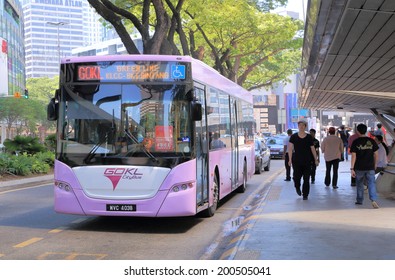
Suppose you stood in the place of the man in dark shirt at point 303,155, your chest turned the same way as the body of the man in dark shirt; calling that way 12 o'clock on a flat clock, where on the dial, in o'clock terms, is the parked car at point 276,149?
The parked car is roughly at 6 o'clock from the man in dark shirt.

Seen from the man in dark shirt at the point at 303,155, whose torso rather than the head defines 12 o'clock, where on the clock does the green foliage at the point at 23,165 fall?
The green foliage is roughly at 4 o'clock from the man in dark shirt.

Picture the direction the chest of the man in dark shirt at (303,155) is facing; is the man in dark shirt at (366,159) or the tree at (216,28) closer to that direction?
the man in dark shirt

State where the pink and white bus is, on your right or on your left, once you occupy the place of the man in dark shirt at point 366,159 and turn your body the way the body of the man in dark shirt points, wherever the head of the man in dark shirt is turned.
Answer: on your left

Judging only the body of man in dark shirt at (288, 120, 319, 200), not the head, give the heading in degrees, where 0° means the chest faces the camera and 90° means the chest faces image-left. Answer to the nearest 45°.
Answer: approximately 0°

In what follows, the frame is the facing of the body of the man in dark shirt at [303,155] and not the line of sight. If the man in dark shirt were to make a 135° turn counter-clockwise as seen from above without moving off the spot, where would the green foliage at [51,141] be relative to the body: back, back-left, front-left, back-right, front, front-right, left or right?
left

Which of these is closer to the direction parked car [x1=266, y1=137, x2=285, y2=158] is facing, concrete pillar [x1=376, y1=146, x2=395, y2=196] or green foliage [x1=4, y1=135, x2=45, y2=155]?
the concrete pillar

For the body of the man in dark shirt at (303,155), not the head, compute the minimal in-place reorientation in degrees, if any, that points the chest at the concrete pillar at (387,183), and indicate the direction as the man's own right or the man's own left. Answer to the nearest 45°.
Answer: approximately 135° to the man's own left

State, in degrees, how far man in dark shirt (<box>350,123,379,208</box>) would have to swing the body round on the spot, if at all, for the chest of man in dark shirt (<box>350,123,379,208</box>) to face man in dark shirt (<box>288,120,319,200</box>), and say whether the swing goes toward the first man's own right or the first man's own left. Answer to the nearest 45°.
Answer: approximately 45° to the first man's own left

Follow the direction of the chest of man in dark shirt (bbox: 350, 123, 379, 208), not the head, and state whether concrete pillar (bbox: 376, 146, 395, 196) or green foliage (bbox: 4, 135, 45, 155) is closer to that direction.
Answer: the concrete pillar
